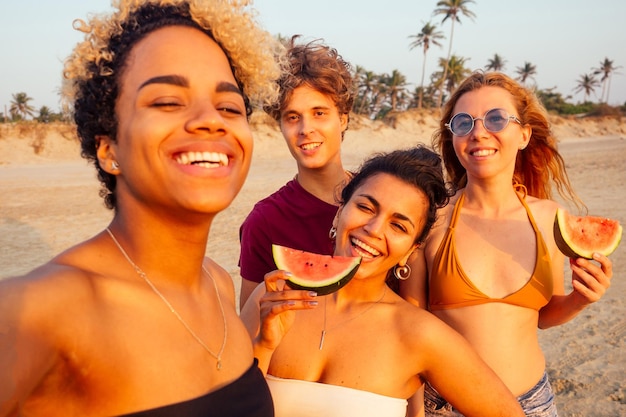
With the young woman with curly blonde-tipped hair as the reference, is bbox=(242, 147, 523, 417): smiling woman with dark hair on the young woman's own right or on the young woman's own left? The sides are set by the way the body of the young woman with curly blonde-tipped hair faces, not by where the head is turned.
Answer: on the young woman's own left

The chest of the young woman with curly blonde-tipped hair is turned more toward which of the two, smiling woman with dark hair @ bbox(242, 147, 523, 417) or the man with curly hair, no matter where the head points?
the smiling woman with dark hair

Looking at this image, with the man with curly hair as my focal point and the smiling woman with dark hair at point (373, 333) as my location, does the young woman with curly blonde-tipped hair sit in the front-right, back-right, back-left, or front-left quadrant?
back-left

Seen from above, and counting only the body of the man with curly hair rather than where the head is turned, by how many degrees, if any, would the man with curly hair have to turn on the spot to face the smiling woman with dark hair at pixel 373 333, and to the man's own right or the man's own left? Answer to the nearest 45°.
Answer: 0° — they already face them

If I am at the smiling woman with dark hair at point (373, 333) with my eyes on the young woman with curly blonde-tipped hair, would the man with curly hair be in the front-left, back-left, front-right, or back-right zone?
back-right

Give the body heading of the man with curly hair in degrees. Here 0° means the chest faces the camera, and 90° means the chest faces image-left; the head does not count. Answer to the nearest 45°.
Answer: approximately 0°
